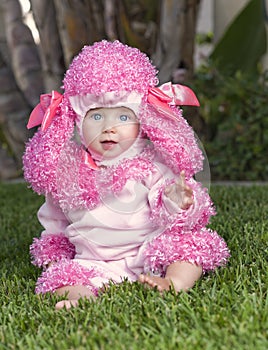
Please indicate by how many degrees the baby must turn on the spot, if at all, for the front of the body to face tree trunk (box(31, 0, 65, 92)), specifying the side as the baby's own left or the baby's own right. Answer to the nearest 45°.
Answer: approximately 180°

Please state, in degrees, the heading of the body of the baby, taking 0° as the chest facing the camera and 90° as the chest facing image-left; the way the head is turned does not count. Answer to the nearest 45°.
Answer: approximately 0°

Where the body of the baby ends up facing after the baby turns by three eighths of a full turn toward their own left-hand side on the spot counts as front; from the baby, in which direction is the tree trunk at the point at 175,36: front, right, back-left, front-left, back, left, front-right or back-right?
front-left

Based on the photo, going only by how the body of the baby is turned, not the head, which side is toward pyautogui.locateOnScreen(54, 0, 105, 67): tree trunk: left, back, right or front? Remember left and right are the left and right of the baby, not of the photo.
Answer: back

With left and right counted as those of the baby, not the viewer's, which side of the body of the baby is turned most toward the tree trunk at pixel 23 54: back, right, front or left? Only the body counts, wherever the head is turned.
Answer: back

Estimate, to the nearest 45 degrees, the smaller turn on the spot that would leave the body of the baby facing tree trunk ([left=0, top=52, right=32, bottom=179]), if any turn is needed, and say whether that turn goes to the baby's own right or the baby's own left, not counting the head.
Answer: approximately 180°
